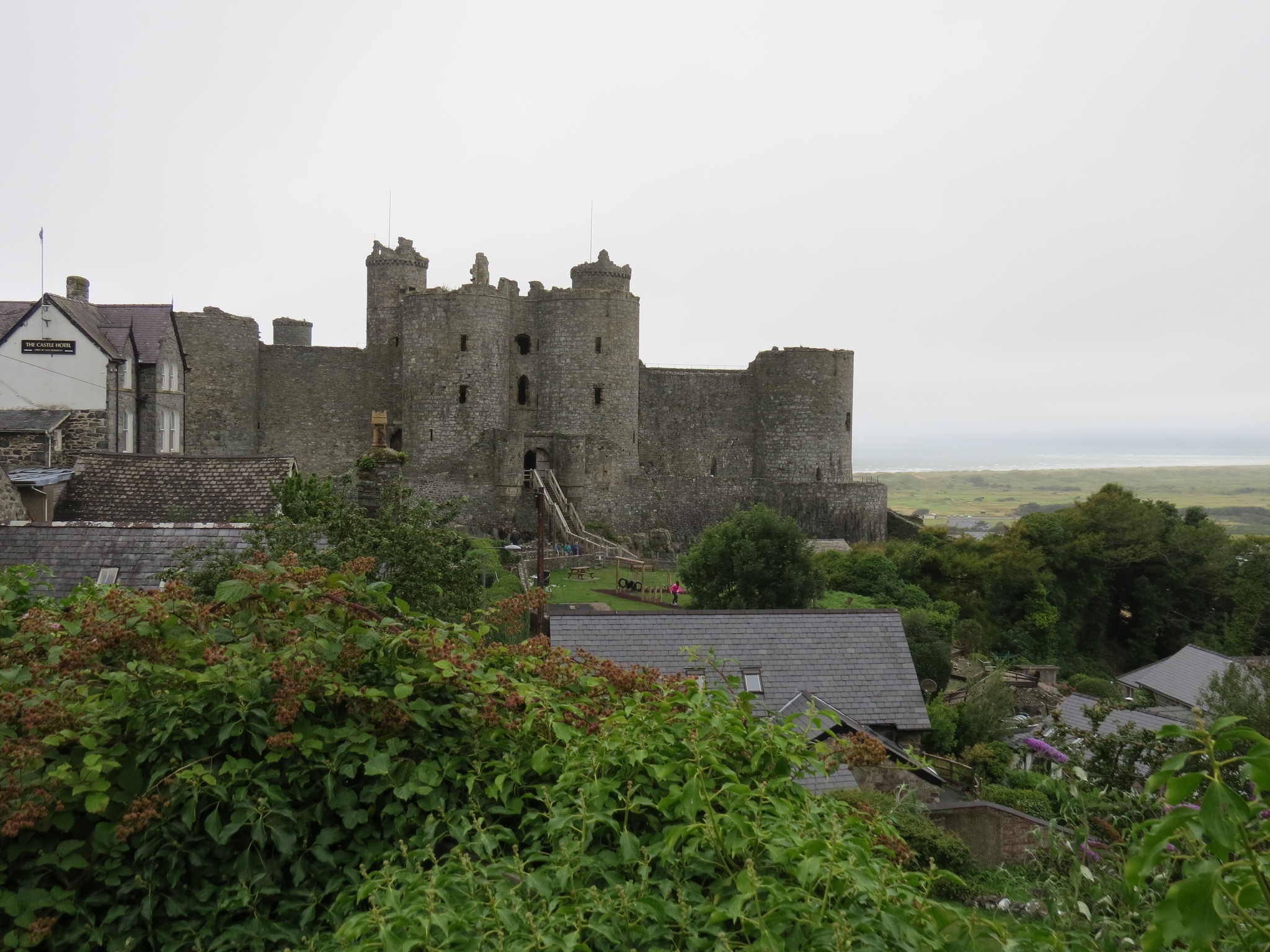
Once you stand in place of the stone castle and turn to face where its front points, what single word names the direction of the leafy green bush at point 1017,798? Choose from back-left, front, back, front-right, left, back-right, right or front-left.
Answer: front

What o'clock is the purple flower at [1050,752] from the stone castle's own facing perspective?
The purple flower is roughly at 12 o'clock from the stone castle.

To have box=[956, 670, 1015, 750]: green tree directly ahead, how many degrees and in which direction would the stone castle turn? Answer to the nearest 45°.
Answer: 0° — it already faces it

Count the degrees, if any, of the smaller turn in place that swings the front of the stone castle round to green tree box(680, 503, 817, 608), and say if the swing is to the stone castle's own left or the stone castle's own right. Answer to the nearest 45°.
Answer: approximately 45° to the stone castle's own left

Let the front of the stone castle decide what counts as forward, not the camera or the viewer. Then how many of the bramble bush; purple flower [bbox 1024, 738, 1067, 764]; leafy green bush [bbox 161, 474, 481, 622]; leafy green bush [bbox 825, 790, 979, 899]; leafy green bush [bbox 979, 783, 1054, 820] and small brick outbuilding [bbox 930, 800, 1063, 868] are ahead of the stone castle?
6

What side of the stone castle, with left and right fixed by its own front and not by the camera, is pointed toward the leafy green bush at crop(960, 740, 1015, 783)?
front

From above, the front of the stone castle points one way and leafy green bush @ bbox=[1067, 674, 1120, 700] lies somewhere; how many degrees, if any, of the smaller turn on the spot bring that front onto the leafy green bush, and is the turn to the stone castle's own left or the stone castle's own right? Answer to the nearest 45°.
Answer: approximately 45° to the stone castle's own left

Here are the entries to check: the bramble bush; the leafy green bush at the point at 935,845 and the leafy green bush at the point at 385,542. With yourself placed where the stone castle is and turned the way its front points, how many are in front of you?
3

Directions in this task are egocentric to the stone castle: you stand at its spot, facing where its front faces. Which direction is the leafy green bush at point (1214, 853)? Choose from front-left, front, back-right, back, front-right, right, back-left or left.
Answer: front

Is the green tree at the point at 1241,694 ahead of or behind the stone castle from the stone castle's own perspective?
ahead

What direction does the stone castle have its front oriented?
toward the camera

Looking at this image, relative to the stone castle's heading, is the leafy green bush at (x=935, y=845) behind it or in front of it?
in front

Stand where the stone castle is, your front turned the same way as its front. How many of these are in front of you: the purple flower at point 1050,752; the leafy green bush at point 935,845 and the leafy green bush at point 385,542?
3

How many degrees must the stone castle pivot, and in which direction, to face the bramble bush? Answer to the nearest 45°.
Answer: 0° — it already faces it

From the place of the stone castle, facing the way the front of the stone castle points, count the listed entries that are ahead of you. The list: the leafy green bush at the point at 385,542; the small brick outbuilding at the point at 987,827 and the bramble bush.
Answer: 3
